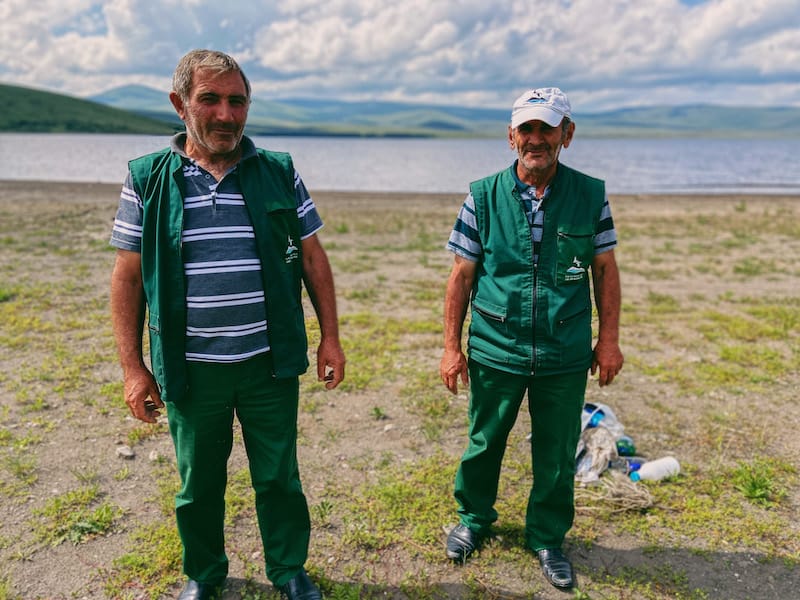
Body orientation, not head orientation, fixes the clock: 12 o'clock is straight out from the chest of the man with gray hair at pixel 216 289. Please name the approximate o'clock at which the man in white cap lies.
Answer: The man in white cap is roughly at 9 o'clock from the man with gray hair.

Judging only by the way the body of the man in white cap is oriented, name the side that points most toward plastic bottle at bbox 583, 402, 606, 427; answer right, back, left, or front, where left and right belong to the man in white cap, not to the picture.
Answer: back

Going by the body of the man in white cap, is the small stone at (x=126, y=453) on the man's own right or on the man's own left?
on the man's own right

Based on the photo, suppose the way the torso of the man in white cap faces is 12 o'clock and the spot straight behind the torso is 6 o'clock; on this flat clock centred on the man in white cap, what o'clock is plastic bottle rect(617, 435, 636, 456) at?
The plastic bottle is roughly at 7 o'clock from the man in white cap.

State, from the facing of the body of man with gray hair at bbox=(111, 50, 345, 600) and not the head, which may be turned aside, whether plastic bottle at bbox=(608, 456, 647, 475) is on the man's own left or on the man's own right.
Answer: on the man's own left

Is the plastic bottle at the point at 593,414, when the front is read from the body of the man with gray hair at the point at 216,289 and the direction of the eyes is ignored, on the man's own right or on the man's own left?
on the man's own left

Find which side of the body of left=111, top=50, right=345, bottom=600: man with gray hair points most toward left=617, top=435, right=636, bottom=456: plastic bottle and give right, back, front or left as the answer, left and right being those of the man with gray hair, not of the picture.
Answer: left

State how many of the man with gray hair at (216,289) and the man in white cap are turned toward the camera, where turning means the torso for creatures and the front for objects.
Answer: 2

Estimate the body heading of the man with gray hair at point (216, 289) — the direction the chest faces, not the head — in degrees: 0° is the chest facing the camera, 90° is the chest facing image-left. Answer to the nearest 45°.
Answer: approximately 0°
